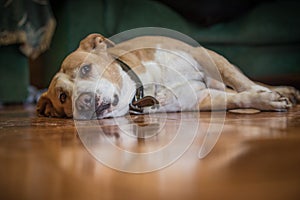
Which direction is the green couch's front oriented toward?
toward the camera
